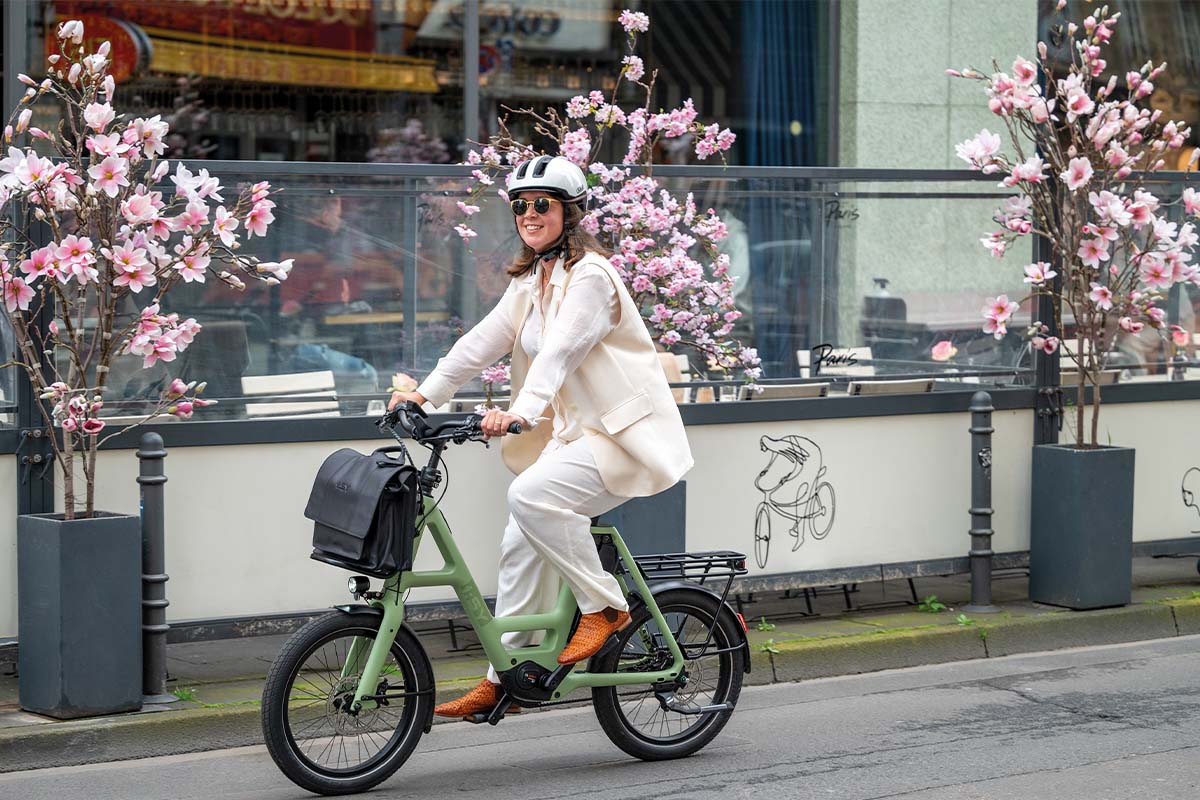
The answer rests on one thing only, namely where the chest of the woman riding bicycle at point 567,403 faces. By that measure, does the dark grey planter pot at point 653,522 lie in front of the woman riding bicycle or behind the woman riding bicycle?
behind

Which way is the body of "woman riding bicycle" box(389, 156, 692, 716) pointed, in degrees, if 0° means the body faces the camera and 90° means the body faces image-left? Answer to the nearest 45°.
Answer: approximately 45°

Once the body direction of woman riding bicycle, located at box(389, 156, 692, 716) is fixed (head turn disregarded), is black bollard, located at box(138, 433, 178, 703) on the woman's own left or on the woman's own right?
on the woman's own right

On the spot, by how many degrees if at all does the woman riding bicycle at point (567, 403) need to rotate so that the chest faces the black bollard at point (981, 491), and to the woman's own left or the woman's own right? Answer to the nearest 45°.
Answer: approximately 180°

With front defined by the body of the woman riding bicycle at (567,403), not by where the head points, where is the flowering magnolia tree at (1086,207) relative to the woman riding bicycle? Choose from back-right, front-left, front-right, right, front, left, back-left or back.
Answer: back

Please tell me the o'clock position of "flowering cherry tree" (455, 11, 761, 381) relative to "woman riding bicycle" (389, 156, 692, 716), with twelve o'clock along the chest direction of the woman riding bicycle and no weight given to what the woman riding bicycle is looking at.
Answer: The flowering cherry tree is roughly at 5 o'clock from the woman riding bicycle.

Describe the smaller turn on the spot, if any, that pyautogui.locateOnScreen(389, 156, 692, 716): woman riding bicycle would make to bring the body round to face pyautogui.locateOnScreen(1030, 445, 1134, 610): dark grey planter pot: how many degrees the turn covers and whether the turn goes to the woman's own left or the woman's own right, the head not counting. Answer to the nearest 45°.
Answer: approximately 180°
